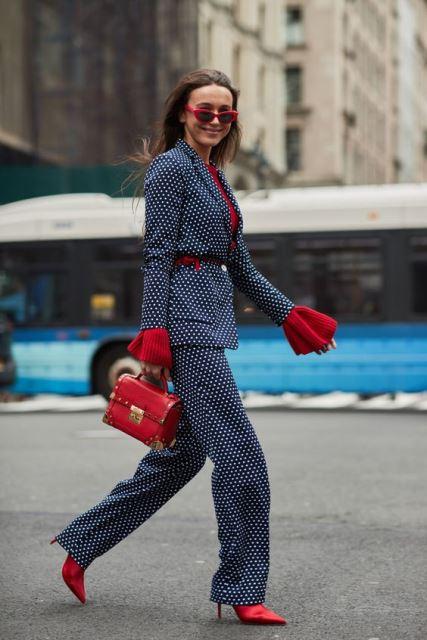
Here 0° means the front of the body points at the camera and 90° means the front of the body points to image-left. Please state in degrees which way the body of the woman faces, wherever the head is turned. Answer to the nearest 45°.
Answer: approximately 315°

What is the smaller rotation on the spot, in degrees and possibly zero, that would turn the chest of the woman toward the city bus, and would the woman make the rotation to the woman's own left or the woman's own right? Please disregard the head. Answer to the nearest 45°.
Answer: approximately 135° to the woman's own left

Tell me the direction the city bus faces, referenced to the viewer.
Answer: facing to the left of the viewer

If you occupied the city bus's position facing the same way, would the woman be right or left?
on its left

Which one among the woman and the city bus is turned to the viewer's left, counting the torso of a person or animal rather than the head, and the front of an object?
the city bus

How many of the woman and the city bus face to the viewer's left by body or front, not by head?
1
